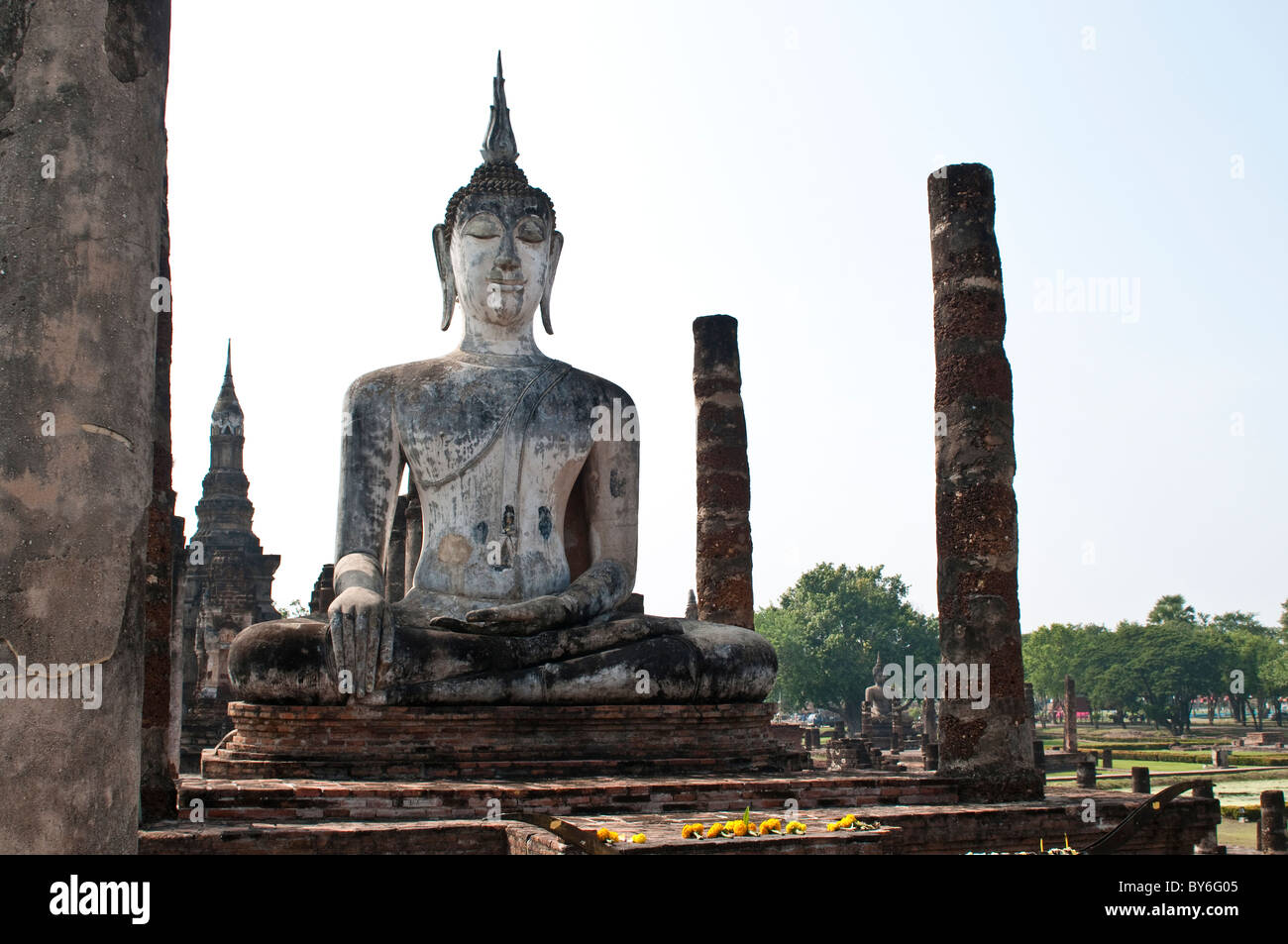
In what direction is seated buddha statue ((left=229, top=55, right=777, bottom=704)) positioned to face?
toward the camera

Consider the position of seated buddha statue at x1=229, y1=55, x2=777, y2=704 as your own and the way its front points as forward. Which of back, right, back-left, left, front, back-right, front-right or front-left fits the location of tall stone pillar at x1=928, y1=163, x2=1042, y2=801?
left

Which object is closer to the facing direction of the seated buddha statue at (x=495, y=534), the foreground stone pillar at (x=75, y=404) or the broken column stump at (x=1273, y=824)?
the foreground stone pillar

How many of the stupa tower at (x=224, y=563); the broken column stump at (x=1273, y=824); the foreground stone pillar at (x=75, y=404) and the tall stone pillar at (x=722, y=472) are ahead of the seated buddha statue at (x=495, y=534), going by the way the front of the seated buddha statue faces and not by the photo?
1

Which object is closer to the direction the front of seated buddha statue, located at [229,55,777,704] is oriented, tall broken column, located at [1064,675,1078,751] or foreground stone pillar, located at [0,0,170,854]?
the foreground stone pillar

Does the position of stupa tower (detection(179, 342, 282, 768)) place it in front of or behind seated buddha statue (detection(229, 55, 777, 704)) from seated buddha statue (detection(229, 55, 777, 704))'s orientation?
behind

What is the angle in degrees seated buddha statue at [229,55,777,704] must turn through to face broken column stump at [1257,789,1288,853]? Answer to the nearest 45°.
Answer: approximately 135° to its left

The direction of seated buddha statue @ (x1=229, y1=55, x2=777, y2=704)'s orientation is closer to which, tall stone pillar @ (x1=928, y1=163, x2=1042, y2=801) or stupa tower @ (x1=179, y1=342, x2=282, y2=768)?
the tall stone pillar

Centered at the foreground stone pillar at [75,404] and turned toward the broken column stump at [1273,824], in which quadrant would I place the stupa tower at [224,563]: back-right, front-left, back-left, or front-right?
front-left
